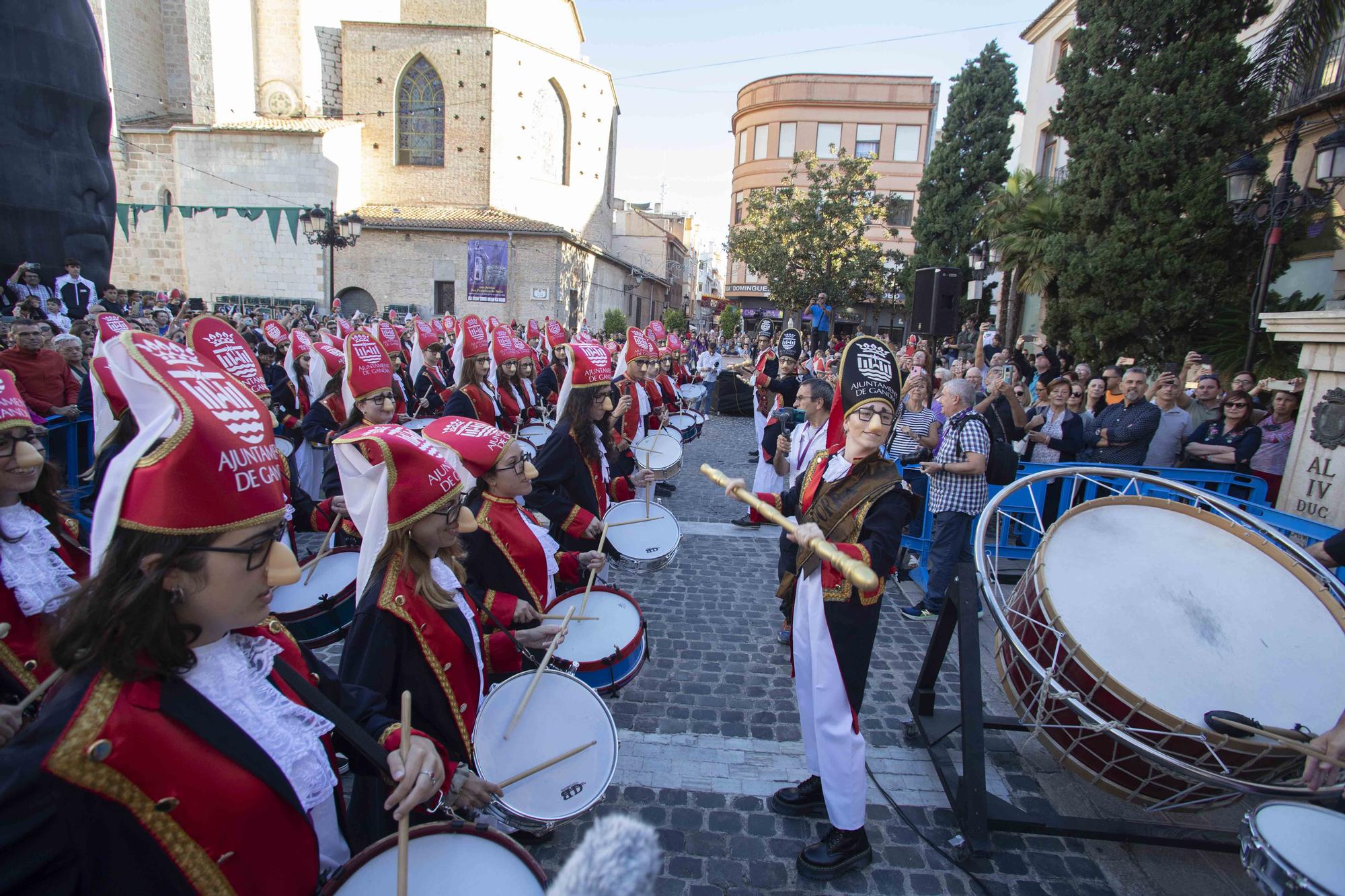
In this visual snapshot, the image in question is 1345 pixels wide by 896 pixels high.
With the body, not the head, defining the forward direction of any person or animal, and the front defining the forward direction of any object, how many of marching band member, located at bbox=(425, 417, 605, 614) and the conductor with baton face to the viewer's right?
1

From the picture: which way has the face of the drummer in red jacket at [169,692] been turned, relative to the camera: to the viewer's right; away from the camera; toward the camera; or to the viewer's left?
to the viewer's right

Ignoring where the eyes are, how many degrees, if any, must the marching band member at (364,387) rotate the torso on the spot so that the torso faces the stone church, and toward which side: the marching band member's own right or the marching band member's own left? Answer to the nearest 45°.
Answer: approximately 135° to the marching band member's own left

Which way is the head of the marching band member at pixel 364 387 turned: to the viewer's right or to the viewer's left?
to the viewer's right

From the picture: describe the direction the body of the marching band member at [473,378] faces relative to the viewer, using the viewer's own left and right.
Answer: facing the viewer and to the right of the viewer

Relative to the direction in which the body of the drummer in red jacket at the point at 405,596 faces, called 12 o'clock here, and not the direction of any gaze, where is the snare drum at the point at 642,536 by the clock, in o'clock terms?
The snare drum is roughly at 10 o'clock from the drummer in red jacket.

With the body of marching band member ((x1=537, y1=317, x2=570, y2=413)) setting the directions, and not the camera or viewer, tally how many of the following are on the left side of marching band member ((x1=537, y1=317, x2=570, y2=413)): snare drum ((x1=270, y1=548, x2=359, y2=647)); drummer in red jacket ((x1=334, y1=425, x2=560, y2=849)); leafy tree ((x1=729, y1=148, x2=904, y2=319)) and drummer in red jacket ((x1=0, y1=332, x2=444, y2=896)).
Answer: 1

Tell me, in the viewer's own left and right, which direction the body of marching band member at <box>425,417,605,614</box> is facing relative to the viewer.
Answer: facing to the right of the viewer

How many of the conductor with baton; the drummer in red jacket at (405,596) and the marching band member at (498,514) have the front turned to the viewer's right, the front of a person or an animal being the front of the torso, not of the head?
2

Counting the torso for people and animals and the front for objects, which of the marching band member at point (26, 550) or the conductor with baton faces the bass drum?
the marching band member

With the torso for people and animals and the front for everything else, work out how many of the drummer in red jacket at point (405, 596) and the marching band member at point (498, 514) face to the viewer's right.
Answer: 2

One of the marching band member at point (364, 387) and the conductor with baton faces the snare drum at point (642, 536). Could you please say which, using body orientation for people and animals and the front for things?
the marching band member

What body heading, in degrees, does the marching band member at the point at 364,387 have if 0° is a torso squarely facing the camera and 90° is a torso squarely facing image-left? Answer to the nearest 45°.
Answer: approximately 315°

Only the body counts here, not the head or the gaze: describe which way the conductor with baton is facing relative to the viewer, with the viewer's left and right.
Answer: facing the viewer and to the left of the viewer

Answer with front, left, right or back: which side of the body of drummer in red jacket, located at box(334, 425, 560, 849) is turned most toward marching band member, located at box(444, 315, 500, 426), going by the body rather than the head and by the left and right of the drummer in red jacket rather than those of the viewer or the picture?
left

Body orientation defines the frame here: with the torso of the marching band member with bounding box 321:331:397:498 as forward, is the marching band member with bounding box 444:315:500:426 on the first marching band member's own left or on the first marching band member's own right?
on the first marching band member's own left

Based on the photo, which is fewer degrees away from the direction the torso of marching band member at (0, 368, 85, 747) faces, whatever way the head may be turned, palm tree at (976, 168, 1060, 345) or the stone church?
the palm tree

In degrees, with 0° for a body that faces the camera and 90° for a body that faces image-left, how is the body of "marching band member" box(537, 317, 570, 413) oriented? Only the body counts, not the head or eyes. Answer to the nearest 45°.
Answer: approximately 315°
